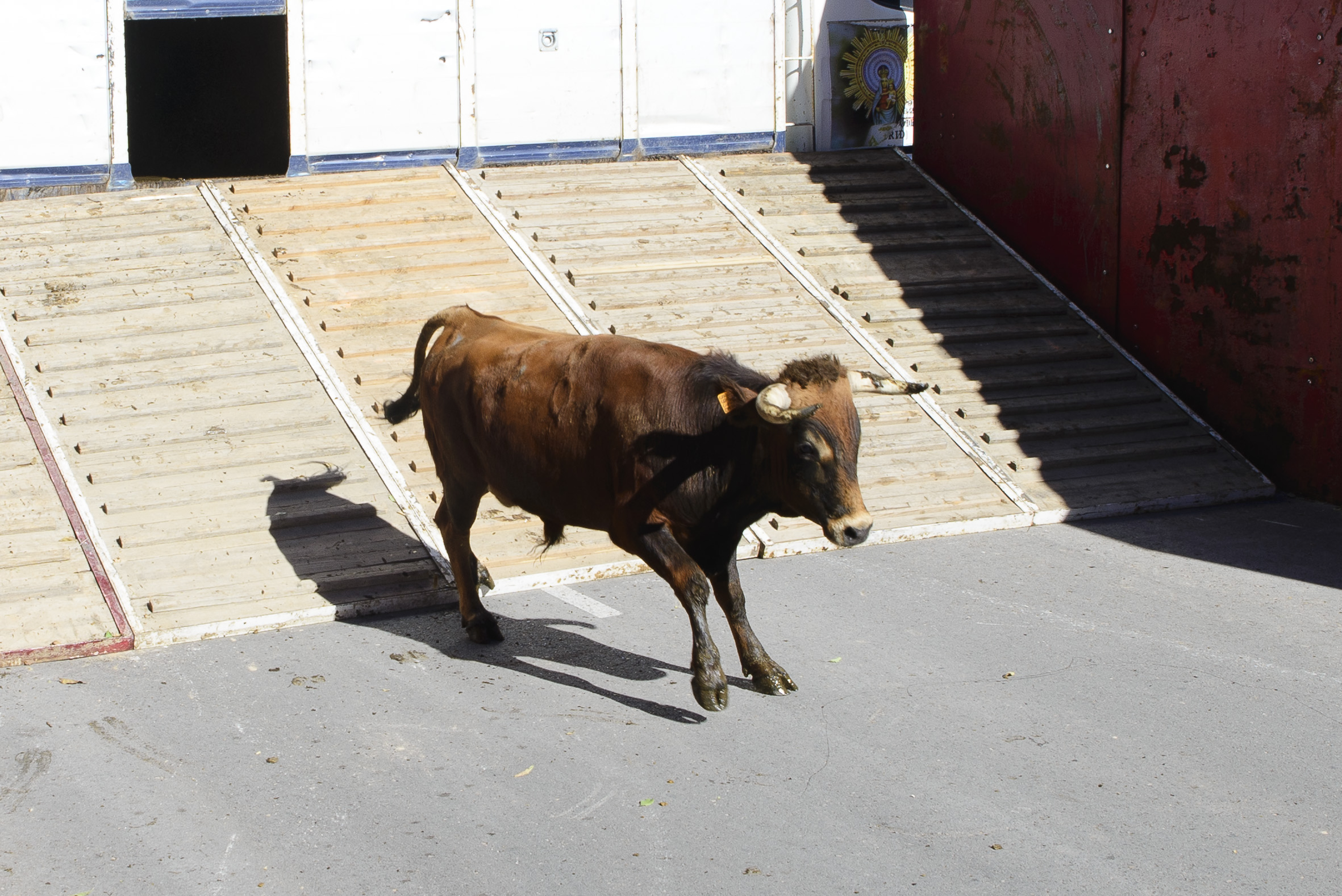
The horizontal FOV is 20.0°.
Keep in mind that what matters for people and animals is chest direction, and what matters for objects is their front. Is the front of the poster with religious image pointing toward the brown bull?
yes

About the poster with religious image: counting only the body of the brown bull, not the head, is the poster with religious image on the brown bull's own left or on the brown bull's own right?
on the brown bull's own left

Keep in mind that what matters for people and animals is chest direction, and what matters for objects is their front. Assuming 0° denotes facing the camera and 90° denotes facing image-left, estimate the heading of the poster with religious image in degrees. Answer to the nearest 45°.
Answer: approximately 0°
